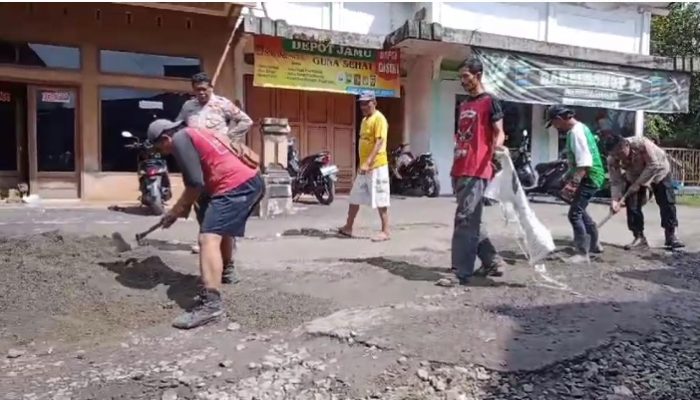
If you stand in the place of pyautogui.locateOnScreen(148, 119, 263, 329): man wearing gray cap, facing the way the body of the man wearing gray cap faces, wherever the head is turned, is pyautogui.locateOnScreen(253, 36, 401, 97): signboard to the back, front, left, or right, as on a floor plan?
right

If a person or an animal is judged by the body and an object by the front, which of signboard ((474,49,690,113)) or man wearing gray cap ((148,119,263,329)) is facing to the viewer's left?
the man wearing gray cap

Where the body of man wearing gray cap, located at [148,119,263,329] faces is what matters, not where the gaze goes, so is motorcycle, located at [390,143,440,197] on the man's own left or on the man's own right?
on the man's own right

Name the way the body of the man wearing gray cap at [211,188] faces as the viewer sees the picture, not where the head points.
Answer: to the viewer's left

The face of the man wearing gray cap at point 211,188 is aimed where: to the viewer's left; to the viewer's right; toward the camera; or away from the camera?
to the viewer's left

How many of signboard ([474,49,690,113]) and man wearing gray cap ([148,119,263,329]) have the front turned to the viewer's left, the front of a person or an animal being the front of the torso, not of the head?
1

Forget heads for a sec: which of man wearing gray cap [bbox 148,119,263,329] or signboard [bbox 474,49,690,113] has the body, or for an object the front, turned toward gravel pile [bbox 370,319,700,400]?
the signboard

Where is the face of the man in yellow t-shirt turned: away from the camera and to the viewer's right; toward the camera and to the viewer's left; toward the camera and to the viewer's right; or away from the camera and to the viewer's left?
toward the camera and to the viewer's left
